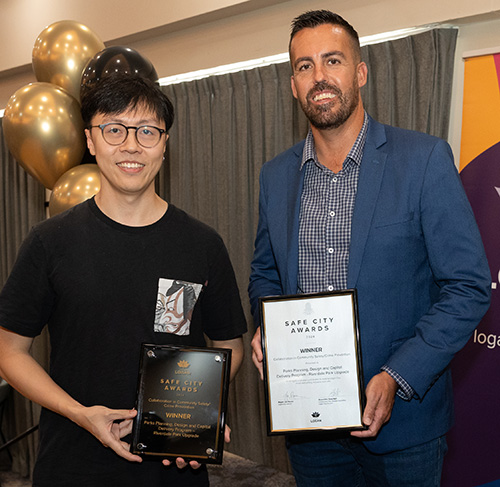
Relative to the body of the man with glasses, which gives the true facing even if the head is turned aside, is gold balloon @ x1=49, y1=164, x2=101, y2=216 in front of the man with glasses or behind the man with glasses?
behind

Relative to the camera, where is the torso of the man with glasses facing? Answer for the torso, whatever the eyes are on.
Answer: toward the camera

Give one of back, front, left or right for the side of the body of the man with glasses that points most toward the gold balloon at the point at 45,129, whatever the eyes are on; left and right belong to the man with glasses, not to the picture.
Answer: back

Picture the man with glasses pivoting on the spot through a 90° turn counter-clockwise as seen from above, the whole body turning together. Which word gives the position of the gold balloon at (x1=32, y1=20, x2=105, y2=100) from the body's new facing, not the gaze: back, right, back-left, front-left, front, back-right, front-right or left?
left

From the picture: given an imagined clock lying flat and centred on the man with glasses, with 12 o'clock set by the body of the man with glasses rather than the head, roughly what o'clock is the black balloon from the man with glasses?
The black balloon is roughly at 6 o'clock from the man with glasses.
